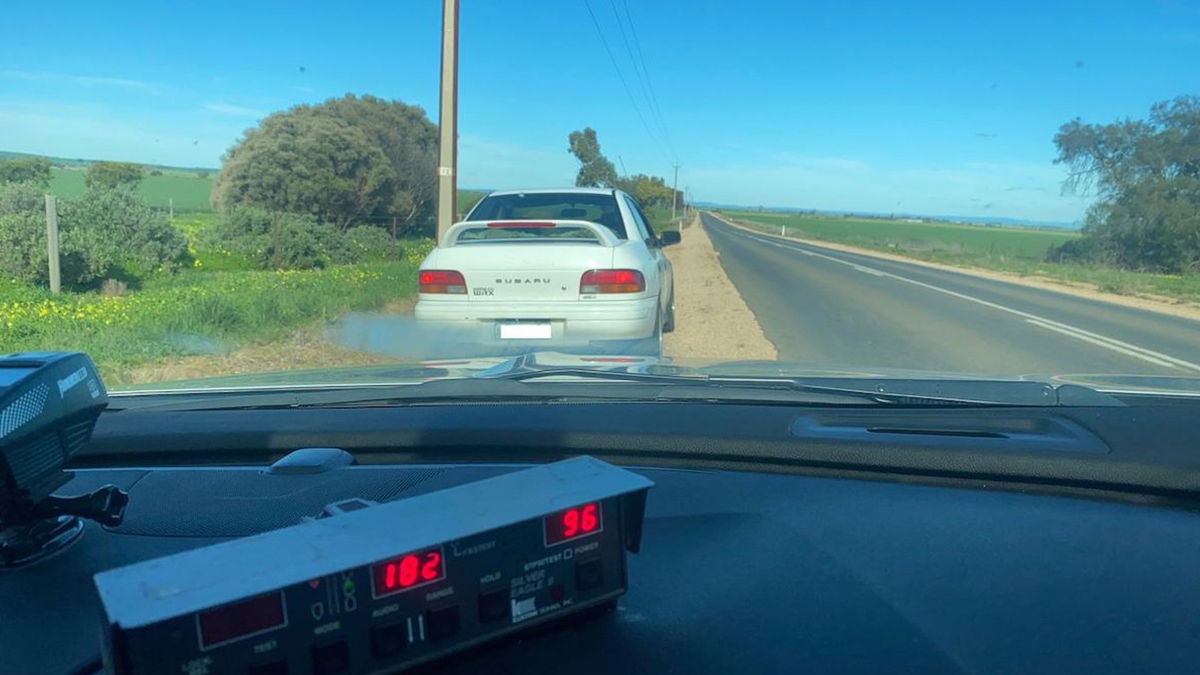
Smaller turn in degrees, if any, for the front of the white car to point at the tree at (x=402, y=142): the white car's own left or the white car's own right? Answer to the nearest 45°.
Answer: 0° — it already faces it

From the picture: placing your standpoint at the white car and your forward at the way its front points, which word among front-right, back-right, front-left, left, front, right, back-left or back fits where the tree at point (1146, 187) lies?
front-right

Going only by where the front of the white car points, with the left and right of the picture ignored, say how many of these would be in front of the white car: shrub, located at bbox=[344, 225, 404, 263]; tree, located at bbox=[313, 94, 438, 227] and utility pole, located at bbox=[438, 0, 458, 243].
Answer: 3

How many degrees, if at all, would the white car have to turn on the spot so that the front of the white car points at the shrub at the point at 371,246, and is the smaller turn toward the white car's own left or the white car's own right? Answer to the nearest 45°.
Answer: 0° — it already faces it

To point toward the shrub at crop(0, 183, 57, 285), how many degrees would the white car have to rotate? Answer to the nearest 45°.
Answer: approximately 45° to its left

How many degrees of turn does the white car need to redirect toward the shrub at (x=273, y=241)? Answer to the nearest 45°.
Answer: approximately 45° to its left

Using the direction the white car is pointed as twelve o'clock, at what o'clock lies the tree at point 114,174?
The tree is roughly at 11 o'clock from the white car.

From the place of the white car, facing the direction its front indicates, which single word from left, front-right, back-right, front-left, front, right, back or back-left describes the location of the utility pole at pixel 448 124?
front

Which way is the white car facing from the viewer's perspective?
away from the camera

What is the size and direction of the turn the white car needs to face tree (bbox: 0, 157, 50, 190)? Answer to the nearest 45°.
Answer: approximately 45° to its left

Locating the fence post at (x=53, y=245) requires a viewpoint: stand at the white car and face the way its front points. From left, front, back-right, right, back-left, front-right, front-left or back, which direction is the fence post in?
front-left
